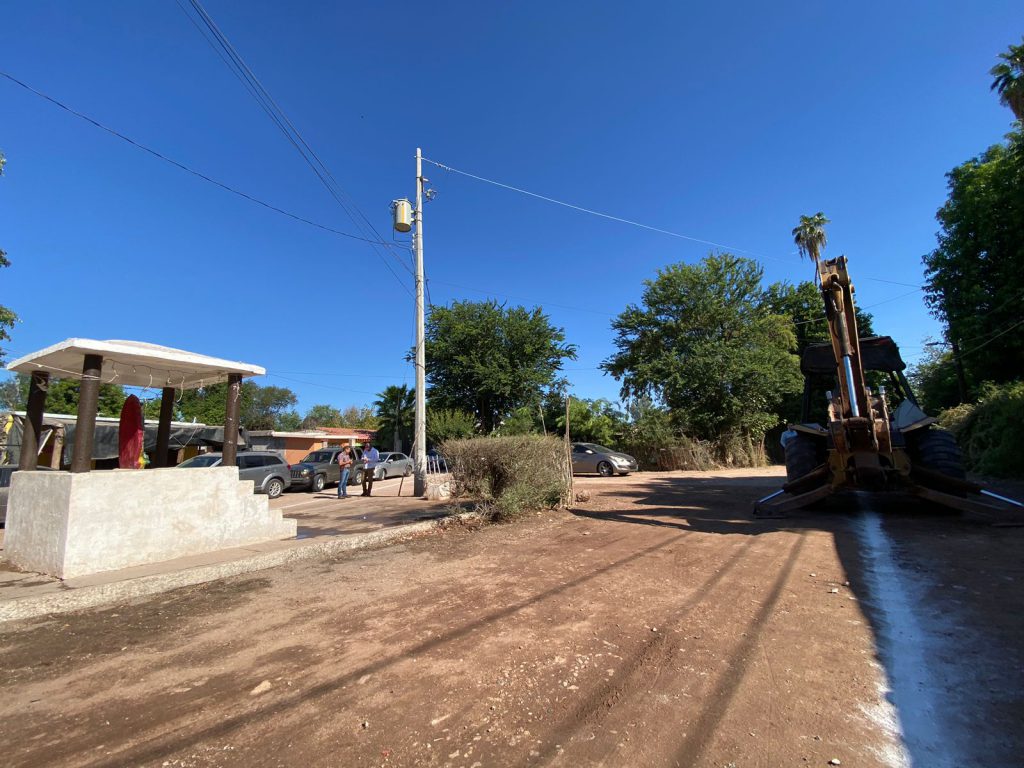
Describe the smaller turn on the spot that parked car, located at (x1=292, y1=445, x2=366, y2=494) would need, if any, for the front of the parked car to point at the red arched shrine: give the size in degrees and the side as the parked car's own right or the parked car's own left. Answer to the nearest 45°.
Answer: approximately 45° to the parked car's own left

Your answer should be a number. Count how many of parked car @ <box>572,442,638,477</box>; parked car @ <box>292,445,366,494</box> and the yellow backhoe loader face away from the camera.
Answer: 1

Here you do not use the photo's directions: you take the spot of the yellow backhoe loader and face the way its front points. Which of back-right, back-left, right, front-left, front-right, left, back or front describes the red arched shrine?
back-left

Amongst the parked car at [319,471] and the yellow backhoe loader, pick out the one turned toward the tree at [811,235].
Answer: the yellow backhoe loader

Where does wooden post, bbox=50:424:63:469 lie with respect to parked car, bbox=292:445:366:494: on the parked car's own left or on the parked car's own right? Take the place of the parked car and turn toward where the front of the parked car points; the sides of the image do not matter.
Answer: on the parked car's own right

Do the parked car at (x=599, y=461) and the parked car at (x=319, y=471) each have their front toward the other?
no

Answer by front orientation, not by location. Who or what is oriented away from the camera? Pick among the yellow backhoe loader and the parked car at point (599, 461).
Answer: the yellow backhoe loader

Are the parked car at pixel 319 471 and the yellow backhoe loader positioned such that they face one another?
no

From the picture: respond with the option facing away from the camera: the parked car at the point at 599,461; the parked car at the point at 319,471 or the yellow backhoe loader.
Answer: the yellow backhoe loader

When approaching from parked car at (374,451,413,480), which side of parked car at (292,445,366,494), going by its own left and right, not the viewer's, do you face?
back

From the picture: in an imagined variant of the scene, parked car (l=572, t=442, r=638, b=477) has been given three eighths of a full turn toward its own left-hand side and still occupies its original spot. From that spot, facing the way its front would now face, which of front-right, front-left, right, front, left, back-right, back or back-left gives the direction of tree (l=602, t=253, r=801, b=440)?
front-right

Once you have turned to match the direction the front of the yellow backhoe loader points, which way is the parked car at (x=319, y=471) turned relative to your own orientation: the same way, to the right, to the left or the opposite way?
the opposite way

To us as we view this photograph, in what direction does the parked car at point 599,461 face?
facing the viewer and to the right of the viewer

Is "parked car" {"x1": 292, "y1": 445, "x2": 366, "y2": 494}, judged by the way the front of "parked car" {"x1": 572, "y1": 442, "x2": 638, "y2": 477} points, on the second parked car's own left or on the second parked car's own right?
on the second parked car's own right

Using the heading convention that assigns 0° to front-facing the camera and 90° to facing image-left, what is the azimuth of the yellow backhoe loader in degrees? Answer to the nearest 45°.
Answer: approximately 180°

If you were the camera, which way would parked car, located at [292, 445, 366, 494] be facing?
facing the viewer and to the left of the viewer

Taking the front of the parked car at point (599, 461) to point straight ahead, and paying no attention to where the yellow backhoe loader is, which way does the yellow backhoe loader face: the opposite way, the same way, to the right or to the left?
to the left

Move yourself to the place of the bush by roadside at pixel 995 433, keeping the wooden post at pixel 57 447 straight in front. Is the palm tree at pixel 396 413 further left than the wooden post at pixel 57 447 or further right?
right

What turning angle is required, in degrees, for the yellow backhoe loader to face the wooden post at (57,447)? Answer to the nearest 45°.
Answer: approximately 90° to its left
